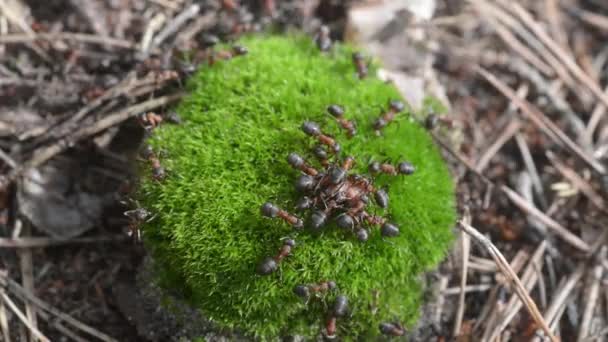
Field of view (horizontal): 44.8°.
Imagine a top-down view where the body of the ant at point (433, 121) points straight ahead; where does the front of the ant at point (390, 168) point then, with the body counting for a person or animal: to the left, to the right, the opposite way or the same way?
the opposite way

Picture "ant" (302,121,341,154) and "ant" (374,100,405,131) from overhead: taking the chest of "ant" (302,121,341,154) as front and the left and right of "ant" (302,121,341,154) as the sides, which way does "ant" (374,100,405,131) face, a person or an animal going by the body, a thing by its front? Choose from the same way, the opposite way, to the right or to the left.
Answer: to the right

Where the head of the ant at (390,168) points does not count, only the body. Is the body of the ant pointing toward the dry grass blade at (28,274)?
yes

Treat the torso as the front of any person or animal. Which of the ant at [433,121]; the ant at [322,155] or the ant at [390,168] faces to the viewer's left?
the ant at [390,168]

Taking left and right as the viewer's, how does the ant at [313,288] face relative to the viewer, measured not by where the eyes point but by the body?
facing to the right of the viewer

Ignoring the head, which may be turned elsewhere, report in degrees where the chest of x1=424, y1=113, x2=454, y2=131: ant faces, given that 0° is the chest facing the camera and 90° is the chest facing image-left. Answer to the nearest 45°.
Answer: approximately 270°

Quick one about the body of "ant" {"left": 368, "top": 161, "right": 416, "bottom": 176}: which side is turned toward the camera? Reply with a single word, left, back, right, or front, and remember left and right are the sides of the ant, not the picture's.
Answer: left

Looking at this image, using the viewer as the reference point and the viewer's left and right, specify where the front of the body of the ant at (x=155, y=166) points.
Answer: facing the viewer and to the right of the viewer

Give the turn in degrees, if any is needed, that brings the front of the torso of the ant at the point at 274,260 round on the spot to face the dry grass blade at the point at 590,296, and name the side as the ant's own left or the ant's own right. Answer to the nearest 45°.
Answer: approximately 45° to the ant's own right

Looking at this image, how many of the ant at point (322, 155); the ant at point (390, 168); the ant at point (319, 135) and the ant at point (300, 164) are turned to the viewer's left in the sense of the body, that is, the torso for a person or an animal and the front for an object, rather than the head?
1

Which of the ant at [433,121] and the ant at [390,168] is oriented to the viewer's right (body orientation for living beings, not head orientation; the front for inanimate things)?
the ant at [433,121]
